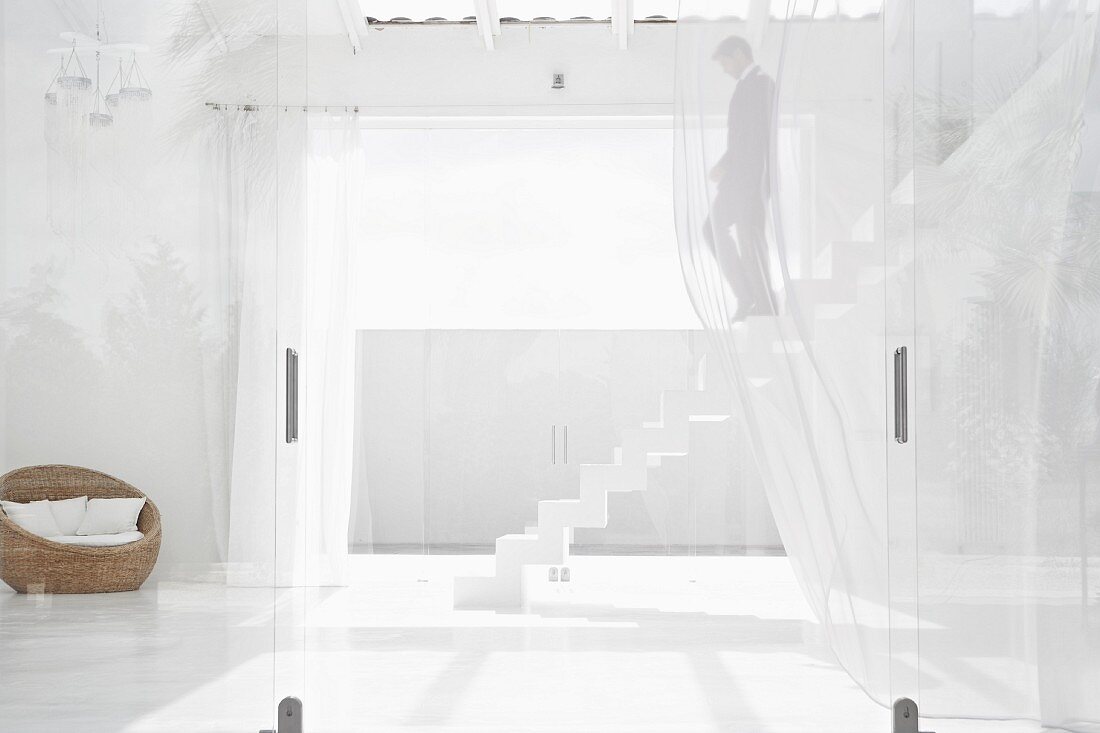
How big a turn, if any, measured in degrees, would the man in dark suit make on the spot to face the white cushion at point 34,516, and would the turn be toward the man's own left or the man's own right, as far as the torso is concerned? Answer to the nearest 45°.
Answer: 0° — they already face it

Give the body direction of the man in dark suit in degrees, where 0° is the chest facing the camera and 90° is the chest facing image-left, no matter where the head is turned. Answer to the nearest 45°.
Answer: approximately 90°

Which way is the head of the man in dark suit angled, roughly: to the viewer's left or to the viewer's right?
to the viewer's left

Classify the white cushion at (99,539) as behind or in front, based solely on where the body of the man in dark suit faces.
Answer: in front

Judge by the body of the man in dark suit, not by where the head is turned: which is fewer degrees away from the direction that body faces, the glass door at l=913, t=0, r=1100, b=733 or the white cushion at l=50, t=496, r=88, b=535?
the white cushion

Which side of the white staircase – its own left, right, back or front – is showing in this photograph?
left

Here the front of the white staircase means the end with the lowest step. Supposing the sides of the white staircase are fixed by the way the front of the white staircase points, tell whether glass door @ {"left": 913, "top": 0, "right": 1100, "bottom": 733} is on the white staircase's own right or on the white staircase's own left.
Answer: on the white staircase's own left

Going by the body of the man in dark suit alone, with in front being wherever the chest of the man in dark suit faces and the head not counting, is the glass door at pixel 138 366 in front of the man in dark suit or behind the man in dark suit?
in front

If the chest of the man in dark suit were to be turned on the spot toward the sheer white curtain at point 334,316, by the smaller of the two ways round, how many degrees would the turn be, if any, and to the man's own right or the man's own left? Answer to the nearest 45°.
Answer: approximately 45° to the man's own right

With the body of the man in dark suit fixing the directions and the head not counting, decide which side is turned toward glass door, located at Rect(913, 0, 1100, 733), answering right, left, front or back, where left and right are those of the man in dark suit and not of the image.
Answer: left
